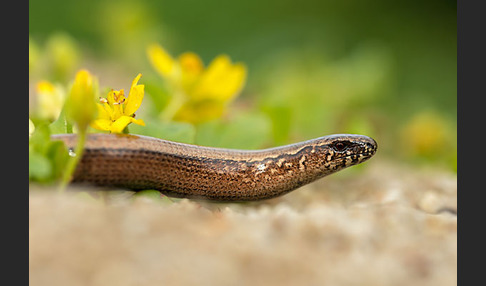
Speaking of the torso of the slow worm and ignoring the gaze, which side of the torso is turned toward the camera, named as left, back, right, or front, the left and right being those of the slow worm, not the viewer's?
right

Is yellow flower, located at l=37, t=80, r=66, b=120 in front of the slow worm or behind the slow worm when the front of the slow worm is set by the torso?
behind
